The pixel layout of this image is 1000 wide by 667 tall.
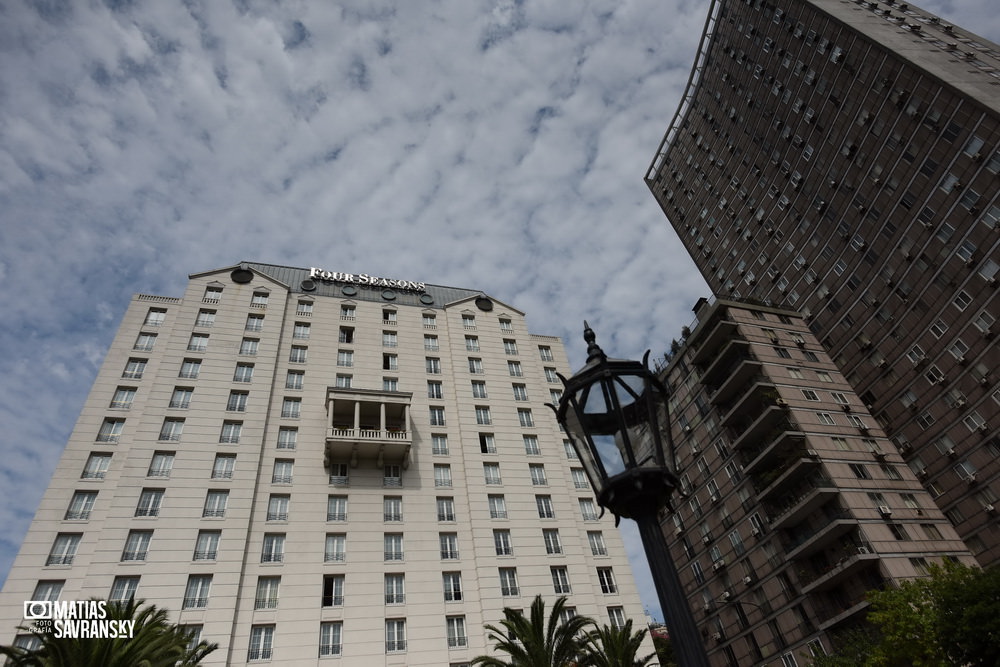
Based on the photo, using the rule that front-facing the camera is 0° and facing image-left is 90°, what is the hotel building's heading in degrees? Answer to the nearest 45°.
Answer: approximately 0°

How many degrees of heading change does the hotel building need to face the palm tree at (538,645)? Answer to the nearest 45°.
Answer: approximately 45° to its left

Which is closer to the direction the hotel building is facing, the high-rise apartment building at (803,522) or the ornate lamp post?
the ornate lamp post

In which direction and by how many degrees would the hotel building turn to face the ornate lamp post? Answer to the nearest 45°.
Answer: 0° — it already faces it

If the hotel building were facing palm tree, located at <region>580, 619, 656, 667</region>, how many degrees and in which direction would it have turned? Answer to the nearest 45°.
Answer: approximately 45° to its left

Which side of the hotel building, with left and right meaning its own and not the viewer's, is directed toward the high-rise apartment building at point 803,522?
left
